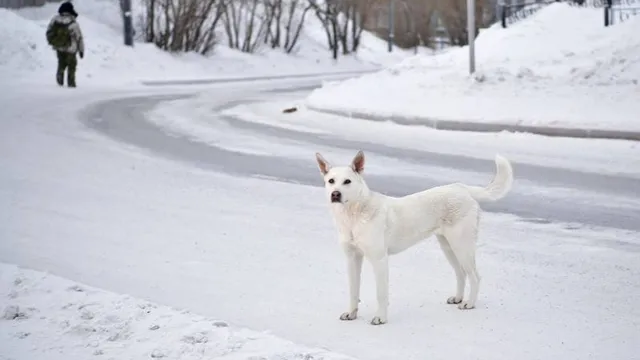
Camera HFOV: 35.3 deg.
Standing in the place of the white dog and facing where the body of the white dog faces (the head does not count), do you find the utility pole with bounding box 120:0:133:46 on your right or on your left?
on your right

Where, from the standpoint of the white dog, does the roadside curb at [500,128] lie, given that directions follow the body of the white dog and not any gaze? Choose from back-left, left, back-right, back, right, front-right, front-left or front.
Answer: back-right

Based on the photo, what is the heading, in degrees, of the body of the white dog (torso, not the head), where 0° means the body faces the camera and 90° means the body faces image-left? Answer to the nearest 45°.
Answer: approximately 45°

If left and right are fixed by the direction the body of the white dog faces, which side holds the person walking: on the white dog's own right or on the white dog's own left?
on the white dog's own right
